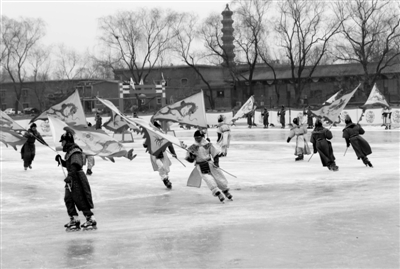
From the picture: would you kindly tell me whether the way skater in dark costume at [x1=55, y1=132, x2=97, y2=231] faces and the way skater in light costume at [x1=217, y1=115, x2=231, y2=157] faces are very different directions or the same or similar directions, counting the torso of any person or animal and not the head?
same or similar directions

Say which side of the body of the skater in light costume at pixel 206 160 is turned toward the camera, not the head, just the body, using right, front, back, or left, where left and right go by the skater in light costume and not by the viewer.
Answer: front
